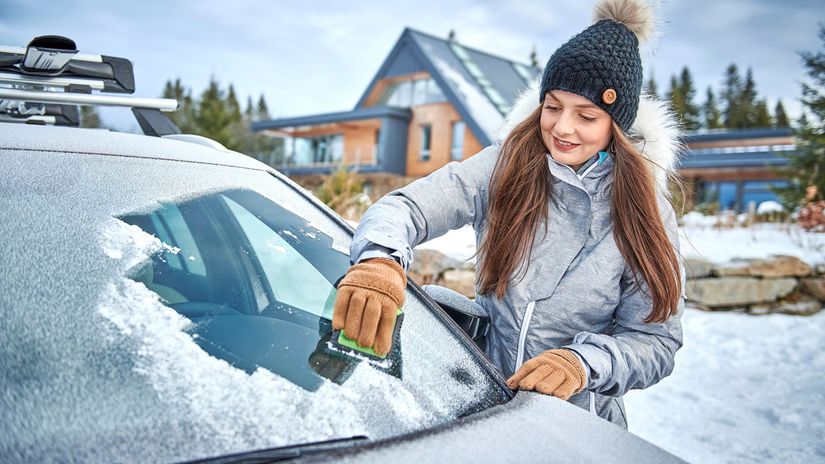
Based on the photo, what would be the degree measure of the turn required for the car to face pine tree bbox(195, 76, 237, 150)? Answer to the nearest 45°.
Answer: approximately 135° to its left

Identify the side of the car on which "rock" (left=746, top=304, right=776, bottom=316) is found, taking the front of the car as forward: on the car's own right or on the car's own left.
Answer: on the car's own left

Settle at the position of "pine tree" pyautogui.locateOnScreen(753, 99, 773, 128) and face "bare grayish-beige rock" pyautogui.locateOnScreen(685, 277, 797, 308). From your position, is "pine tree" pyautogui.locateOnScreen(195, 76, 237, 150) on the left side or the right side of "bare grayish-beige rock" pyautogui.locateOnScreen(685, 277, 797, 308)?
right

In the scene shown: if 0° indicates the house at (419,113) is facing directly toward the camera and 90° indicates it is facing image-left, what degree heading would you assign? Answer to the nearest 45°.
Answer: approximately 45°

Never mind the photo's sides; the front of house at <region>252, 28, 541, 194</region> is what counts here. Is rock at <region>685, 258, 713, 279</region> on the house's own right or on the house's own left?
on the house's own left

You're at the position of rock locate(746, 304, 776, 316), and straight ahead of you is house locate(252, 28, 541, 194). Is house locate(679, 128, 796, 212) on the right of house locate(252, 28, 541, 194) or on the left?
right

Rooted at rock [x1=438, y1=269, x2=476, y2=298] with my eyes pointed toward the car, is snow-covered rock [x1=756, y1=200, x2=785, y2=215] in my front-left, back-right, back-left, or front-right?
back-left

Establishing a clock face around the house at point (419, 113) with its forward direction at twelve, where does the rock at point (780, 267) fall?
The rock is roughly at 10 o'clock from the house.

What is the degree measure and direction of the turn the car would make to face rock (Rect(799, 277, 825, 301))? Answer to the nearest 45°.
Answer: approximately 90° to its left

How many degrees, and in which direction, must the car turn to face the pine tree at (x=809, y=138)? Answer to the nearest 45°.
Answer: approximately 90° to its left

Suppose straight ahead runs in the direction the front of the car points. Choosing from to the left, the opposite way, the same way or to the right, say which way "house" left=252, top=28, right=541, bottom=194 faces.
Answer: to the right
